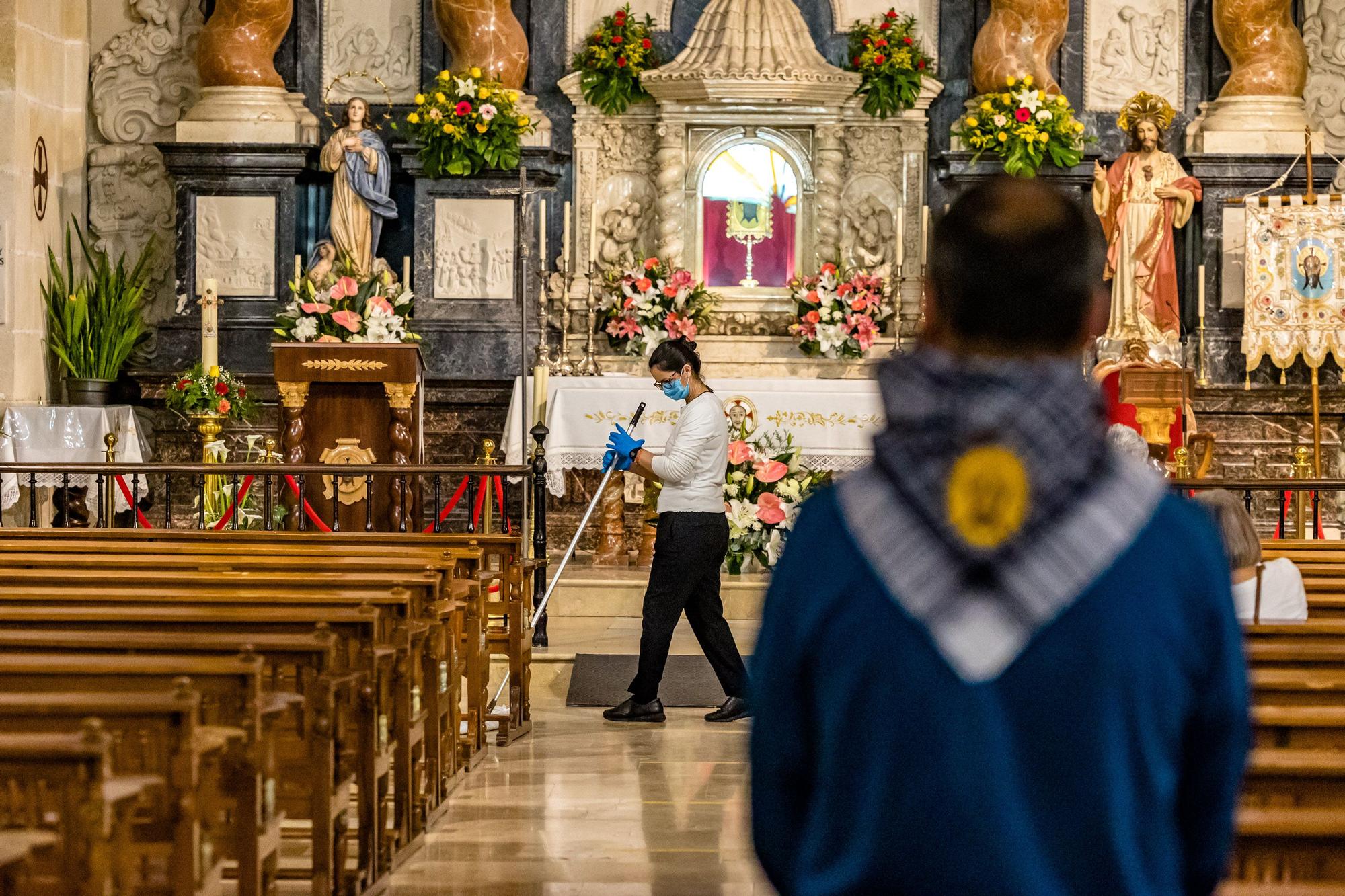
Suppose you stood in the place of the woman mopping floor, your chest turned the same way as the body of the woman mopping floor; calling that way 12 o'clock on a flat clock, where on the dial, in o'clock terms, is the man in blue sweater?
The man in blue sweater is roughly at 9 o'clock from the woman mopping floor.

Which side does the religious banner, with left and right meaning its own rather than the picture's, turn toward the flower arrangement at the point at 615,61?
right

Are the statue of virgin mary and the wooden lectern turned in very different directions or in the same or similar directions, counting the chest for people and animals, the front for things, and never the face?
same or similar directions

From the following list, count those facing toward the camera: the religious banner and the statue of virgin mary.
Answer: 2

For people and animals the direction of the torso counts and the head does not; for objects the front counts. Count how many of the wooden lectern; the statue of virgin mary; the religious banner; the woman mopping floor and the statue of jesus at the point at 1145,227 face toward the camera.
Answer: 4

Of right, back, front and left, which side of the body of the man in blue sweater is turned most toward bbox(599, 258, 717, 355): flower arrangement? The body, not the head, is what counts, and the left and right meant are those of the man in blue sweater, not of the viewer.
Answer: front

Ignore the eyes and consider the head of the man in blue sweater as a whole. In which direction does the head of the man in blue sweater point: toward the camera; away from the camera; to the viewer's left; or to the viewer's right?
away from the camera

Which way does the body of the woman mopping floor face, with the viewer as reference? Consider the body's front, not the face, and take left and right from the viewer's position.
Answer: facing to the left of the viewer

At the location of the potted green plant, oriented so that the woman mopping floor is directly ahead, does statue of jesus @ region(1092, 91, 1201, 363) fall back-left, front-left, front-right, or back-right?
front-left

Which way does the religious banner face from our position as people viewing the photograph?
facing the viewer

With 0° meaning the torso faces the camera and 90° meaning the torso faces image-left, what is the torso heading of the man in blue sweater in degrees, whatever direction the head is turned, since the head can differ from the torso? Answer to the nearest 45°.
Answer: approximately 180°

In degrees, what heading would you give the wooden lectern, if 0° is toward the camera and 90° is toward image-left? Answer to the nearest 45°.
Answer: approximately 0°

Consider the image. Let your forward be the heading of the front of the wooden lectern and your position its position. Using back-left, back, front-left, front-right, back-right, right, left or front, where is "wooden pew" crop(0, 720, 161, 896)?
front

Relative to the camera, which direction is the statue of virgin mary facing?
toward the camera

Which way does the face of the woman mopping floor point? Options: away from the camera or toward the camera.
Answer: toward the camera

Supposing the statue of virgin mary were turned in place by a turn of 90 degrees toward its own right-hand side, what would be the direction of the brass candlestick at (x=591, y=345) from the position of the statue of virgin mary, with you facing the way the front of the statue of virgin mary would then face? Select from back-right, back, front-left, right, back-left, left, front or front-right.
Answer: back
